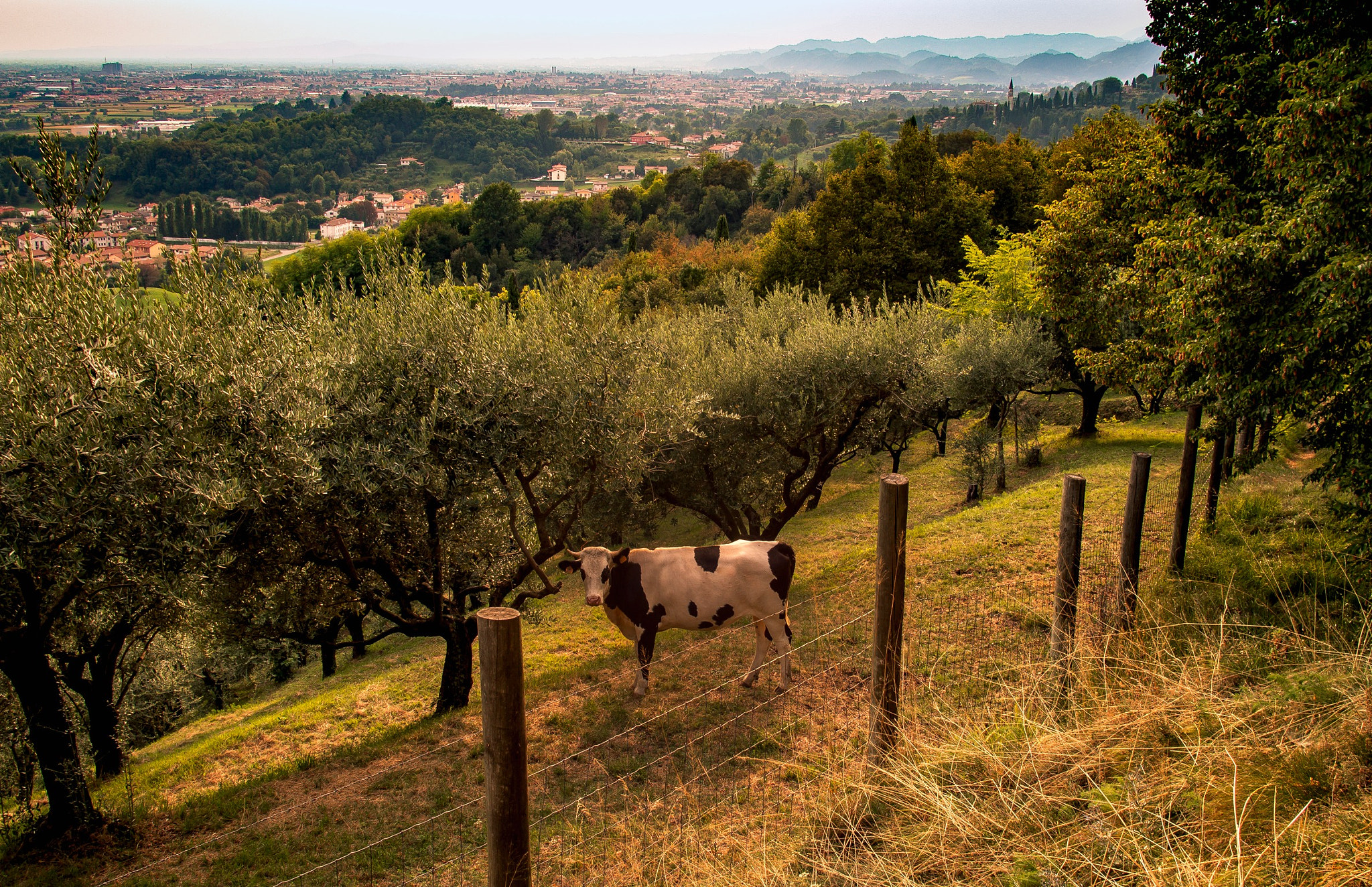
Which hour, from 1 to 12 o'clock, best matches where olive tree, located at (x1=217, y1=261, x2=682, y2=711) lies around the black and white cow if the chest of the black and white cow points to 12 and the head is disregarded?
The olive tree is roughly at 12 o'clock from the black and white cow.

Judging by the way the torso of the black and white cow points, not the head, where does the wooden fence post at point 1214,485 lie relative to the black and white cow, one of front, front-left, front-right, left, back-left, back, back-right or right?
back

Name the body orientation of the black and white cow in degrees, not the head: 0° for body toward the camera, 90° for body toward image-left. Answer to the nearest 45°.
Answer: approximately 90°
